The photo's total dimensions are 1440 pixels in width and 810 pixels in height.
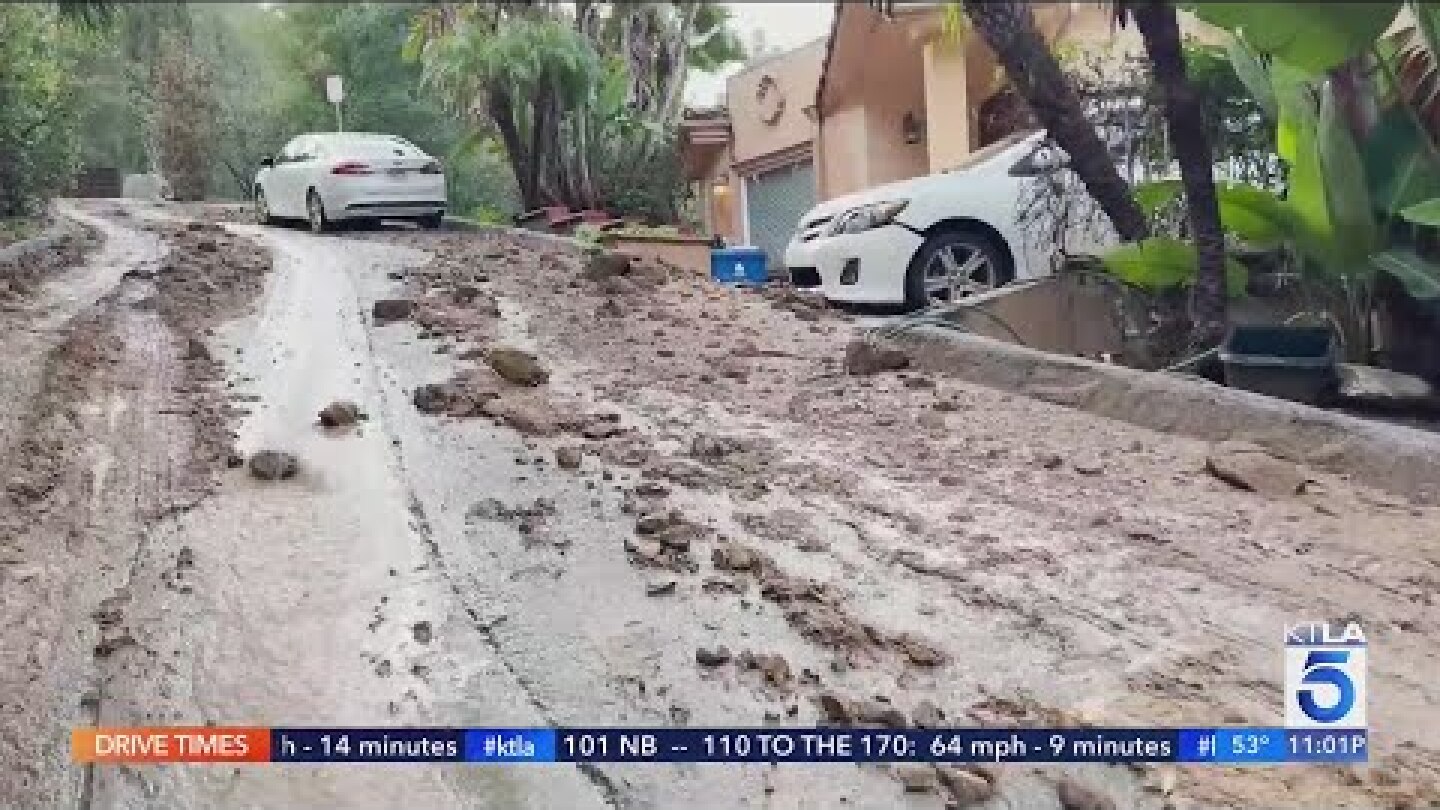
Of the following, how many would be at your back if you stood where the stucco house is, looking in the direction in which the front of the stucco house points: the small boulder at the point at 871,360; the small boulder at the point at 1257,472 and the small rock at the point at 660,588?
0

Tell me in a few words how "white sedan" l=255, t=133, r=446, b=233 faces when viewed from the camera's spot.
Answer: facing away from the viewer and to the left of the viewer

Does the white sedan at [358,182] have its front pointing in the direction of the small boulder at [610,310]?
no

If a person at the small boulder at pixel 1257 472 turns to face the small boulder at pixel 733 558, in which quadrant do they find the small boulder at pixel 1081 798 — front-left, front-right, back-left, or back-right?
front-left

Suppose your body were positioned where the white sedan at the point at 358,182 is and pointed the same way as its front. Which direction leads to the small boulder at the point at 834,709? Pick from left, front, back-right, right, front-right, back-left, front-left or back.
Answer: back-left

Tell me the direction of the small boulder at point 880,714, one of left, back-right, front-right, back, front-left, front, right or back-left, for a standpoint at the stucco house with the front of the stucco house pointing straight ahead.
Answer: front-left

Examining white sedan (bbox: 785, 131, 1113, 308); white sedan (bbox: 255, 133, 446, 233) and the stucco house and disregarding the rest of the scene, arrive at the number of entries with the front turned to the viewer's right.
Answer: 0

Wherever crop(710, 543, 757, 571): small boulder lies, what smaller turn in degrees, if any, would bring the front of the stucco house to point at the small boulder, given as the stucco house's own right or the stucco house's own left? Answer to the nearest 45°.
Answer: approximately 45° to the stucco house's own left

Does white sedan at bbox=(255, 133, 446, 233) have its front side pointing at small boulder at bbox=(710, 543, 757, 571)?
no

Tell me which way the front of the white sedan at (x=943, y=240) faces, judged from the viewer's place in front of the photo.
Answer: facing the viewer and to the left of the viewer

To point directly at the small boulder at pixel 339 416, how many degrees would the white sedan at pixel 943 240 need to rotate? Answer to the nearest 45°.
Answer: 0° — it already faces it

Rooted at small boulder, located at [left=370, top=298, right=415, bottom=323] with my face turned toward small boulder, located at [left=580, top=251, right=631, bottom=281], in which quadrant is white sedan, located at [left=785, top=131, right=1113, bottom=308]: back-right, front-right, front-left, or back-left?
front-right

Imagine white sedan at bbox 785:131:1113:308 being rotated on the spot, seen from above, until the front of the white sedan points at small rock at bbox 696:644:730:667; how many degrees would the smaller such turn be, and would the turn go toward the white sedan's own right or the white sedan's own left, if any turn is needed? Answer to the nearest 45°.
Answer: approximately 45° to the white sedan's own left

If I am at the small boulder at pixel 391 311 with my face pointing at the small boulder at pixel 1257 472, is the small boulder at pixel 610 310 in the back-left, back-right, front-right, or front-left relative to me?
front-left

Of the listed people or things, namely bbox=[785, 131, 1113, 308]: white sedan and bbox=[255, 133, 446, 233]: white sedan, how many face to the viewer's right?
0

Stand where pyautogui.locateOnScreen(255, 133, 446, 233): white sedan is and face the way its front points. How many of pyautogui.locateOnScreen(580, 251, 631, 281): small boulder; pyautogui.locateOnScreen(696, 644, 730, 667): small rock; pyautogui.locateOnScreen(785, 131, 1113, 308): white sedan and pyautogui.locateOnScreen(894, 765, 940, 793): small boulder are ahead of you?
0

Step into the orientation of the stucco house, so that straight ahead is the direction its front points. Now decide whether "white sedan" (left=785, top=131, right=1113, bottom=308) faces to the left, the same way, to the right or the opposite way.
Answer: the same way

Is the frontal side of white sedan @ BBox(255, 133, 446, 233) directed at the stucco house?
no

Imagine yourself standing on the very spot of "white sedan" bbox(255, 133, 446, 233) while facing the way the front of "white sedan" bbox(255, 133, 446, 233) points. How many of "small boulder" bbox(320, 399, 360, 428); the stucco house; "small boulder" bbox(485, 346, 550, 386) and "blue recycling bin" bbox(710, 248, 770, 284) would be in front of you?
0

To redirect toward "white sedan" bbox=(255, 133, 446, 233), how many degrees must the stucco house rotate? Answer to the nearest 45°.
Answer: approximately 45° to its right

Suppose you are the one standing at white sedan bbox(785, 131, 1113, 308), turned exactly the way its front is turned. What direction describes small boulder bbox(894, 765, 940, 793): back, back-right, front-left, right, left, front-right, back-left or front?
front-left

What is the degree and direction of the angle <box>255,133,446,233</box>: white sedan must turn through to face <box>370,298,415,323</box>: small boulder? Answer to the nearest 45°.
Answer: approximately 135° to its left

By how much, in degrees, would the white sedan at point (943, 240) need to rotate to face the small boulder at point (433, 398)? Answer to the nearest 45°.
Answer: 0° — it already faces it
